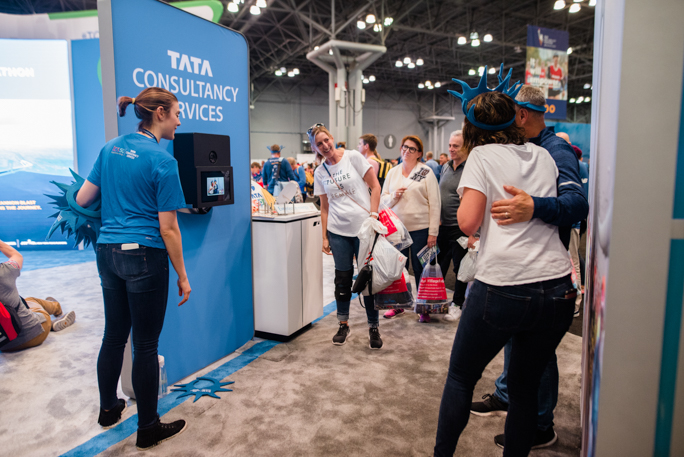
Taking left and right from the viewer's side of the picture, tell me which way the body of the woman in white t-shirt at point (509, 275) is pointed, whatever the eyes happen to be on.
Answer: facing away from the viewer and to the left of the viewer

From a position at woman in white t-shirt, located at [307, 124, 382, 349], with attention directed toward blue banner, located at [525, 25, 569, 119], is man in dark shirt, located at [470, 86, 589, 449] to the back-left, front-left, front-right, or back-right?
back-right

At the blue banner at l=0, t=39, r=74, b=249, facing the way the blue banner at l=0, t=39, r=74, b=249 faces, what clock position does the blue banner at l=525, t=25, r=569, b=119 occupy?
the blue banner at l=525, t=25, r=569, b=119 is roughly at 8 o'clock from the blue banner at l=0, t=39, r=74, b=249.

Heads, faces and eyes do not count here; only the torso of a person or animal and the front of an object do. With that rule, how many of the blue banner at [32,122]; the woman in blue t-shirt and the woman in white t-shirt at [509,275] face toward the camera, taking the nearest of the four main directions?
1

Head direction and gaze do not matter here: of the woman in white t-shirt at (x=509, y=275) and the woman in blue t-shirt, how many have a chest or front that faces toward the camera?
0

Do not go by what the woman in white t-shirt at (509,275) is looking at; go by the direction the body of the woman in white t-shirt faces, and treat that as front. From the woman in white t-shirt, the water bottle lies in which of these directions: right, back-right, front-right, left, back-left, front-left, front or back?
front-left

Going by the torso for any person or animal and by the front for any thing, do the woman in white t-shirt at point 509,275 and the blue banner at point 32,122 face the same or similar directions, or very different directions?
very different directions

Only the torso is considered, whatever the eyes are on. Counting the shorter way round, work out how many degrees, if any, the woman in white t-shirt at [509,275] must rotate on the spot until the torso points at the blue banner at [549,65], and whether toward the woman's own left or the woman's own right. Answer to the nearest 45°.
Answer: approximately 45° to the woman's own right
